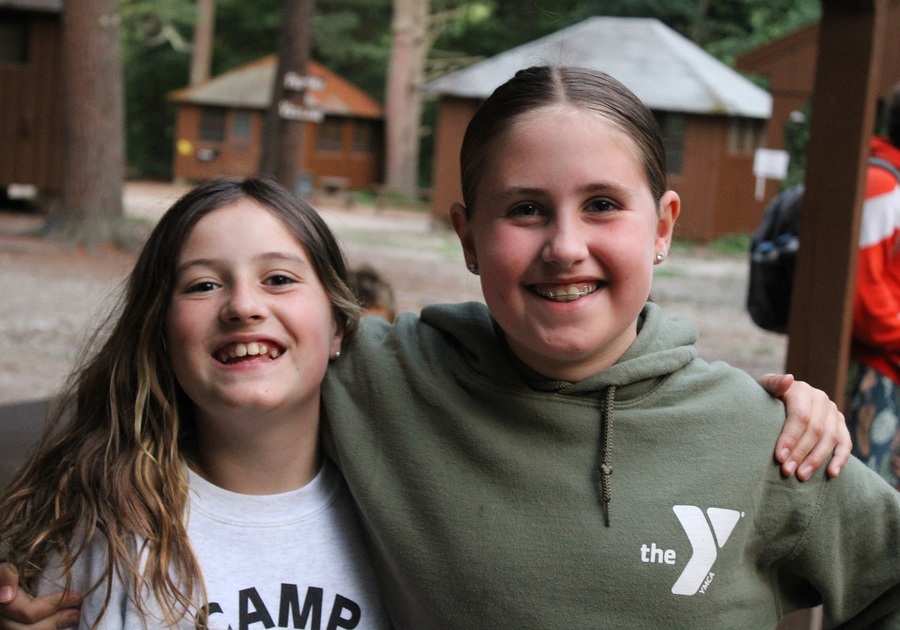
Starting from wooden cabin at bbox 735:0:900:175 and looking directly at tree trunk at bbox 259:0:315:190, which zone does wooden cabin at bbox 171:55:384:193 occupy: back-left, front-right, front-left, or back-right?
front-right

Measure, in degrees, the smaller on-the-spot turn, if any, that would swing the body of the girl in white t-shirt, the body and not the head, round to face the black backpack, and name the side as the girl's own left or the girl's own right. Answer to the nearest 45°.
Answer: approximately 135° to the girl's own left

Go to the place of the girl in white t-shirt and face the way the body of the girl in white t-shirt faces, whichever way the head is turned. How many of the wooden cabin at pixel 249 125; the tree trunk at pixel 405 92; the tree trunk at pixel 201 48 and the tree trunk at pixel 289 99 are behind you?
4

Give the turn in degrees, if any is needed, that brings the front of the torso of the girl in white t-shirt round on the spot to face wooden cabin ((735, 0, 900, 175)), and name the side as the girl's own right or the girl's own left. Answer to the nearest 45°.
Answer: approximately 135° to the girl's own left

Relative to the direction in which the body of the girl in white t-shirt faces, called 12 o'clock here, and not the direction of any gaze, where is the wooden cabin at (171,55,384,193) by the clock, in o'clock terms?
The wooden cabin is roughly at 6 o'clock from the girl in white t-shirt.

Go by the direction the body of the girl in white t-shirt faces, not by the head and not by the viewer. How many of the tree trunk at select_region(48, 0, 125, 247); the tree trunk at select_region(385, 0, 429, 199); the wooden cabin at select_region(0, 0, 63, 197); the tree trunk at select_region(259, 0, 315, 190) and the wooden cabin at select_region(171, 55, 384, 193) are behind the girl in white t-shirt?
5

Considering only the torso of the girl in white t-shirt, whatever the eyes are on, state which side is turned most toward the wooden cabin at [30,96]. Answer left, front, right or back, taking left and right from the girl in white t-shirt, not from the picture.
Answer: back

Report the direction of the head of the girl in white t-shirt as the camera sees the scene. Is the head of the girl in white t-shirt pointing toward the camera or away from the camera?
toward the camera

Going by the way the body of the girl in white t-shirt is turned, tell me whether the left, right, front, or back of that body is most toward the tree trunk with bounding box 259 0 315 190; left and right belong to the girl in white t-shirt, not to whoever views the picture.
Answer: back

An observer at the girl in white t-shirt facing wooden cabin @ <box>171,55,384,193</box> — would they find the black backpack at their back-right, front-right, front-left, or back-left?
front-right

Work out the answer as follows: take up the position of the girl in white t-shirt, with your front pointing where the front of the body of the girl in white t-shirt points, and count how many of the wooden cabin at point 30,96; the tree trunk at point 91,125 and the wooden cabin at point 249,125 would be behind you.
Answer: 3

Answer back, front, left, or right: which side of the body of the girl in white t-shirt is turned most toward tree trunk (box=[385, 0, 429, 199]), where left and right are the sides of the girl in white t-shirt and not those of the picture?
back

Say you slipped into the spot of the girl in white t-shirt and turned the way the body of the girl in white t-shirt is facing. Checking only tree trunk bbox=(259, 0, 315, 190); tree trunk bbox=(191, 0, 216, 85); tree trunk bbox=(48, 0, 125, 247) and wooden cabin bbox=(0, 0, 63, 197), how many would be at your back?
4

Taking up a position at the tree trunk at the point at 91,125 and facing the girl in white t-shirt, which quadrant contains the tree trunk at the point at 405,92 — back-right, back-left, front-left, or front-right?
back-left

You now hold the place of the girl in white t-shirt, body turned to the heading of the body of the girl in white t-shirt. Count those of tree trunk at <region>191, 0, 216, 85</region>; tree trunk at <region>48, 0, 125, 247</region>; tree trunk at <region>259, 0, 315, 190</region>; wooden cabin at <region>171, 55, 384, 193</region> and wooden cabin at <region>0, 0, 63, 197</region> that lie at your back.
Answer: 5

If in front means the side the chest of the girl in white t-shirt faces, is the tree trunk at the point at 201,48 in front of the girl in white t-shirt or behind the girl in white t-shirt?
behind

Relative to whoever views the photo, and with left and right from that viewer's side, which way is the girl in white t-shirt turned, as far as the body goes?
facing the viewer
